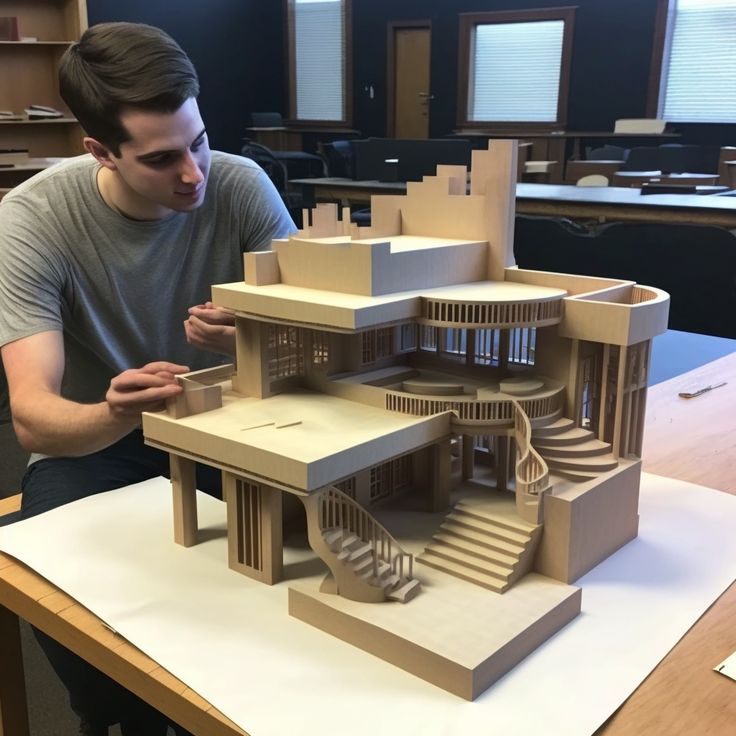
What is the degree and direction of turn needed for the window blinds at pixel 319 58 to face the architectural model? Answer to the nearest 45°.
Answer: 0° — it already faces it

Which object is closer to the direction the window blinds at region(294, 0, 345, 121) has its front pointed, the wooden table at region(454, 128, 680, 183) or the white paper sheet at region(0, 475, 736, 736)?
the white paper sheet

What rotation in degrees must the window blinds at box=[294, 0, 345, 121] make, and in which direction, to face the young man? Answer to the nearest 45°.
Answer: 0° — it already faces them

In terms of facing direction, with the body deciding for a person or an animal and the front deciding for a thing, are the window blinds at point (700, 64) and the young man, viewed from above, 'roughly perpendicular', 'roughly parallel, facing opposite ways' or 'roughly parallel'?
roughly perpendicular

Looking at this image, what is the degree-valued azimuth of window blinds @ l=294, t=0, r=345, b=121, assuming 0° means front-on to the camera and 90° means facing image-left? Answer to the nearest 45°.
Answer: approximately 0°

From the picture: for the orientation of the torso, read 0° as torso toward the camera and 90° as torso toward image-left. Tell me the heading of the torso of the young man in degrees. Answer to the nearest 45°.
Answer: approximately 315°

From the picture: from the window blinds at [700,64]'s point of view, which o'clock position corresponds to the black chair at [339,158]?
The black chair is roughly at 3 o'clock from the window blinds.

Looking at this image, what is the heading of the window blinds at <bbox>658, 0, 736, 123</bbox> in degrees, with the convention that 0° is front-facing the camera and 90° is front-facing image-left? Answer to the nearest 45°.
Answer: approximately 0°

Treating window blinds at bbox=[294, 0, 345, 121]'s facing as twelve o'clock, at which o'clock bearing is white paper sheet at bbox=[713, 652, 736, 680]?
The white paper sheet is roughly at 12 o'clock from the window blinds.

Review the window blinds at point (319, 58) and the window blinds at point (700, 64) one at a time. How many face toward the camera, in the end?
2
